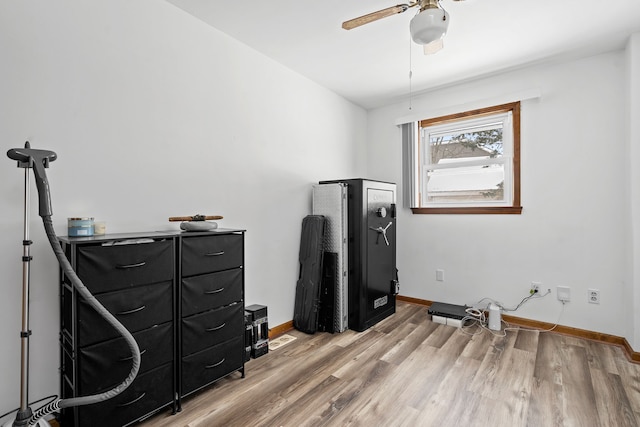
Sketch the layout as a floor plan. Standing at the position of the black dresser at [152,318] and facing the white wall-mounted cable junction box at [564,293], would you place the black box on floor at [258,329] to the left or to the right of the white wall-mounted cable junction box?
left

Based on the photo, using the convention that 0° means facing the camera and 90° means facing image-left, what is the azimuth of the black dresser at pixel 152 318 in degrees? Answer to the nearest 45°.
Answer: approximately 315°

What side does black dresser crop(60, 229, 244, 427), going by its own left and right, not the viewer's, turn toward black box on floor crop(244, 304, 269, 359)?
left

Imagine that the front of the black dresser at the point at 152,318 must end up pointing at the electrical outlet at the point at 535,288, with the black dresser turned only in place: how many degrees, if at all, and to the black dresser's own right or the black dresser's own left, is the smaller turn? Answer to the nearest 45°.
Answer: approximately 45° to the black dresser's own left

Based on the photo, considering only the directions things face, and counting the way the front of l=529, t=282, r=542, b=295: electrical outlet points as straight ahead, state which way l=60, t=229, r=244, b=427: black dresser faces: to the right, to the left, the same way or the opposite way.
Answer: to the left

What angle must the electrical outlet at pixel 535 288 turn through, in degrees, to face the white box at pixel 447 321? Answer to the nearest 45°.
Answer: approximately 45° to its right

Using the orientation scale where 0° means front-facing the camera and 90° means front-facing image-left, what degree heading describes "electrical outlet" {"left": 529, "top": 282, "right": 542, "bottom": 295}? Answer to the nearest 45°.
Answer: approximately 0°

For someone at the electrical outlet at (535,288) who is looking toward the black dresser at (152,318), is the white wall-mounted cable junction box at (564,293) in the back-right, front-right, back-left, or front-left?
back-left
